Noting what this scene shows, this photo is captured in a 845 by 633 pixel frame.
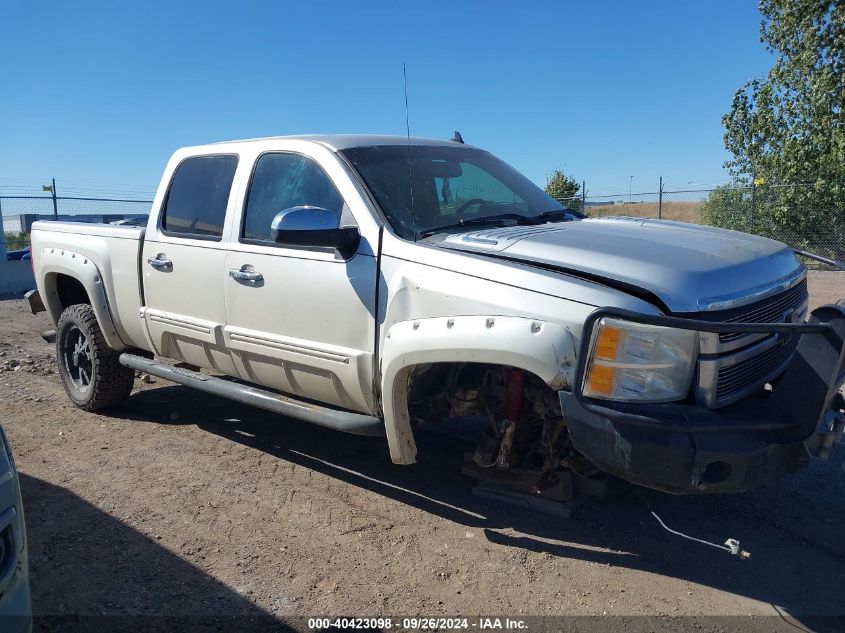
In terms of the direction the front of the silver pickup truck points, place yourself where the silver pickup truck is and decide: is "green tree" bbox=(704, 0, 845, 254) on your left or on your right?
on your left

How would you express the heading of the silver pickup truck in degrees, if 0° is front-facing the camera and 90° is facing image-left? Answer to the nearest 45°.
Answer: approximately 315°

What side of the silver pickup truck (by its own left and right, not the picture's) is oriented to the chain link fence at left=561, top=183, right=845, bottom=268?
left
